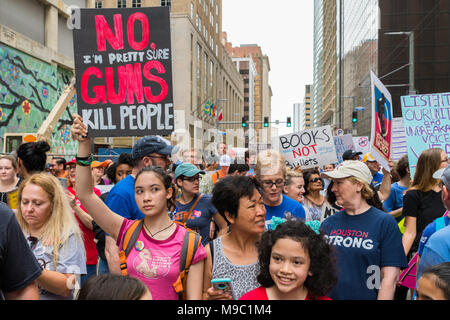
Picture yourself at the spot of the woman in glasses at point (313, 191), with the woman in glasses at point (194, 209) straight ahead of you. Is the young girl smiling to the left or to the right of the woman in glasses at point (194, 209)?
left

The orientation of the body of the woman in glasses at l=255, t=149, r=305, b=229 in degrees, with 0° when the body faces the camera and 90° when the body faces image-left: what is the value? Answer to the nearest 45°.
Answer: approximately 0°

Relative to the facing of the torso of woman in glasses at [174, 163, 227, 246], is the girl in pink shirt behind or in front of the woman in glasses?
in front

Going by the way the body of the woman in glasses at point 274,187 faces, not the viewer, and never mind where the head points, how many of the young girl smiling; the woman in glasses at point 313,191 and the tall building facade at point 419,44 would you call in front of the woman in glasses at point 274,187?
1

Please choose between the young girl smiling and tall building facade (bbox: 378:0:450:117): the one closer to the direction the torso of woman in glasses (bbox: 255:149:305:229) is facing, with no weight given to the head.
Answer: the young girl smiling

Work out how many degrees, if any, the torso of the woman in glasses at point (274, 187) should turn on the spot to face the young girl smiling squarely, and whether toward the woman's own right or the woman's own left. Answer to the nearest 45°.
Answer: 0° — they already face them

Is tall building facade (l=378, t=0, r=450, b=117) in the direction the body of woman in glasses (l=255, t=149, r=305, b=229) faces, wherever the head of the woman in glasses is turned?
no

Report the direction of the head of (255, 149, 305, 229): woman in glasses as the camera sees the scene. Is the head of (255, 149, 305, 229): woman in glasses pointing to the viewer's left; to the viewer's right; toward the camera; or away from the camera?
toward the camera

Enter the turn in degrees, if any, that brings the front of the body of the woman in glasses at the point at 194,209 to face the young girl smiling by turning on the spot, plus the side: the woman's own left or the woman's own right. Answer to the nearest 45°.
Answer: approximately 45° to the woman's own left

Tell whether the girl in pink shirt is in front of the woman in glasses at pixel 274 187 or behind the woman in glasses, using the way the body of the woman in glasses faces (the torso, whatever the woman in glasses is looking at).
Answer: in front

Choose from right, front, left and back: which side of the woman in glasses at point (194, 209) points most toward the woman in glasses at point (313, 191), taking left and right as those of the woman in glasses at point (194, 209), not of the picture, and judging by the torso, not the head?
left

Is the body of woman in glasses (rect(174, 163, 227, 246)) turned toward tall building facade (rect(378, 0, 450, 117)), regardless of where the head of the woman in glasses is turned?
no

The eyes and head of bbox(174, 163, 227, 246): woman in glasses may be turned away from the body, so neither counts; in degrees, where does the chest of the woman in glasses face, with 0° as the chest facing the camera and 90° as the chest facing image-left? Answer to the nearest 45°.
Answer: approximately 45°

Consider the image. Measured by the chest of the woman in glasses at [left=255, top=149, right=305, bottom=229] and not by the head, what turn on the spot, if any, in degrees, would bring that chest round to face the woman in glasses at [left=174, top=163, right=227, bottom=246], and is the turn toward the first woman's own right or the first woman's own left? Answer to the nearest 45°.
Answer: approximately 135° to the first woman's own right

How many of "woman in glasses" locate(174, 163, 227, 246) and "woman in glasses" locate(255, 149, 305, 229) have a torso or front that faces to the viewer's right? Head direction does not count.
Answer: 0

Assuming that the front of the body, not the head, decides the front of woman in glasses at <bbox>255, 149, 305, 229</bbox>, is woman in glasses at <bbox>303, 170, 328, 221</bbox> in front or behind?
behind
